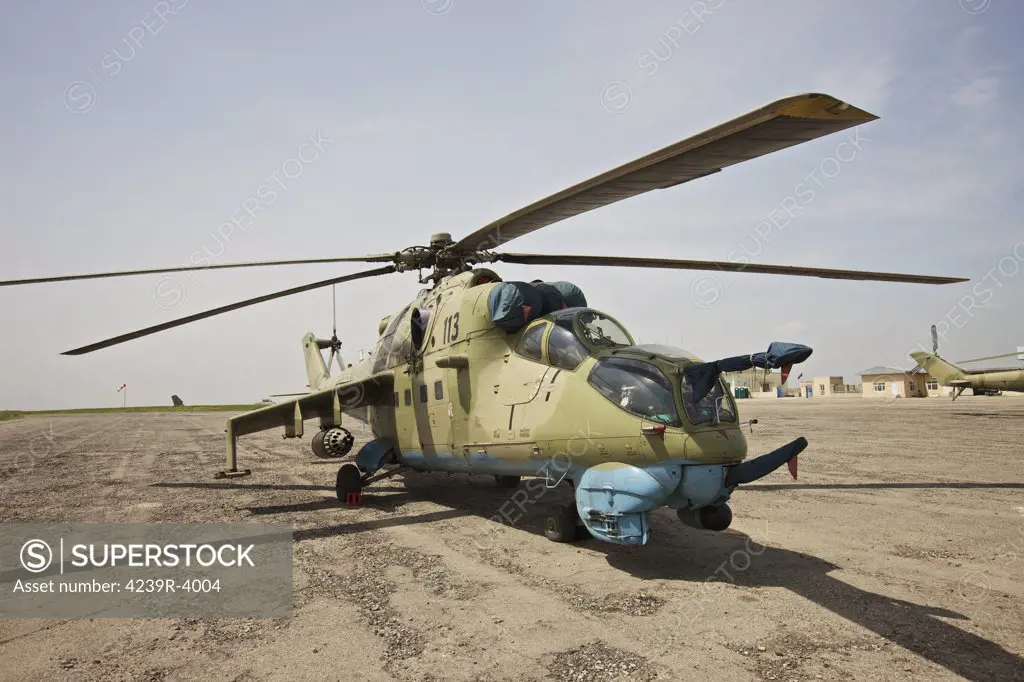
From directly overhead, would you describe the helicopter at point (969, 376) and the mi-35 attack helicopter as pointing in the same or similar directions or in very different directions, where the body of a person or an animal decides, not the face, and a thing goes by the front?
same or similar directions

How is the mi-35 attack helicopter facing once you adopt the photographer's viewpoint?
facing the viewer and to the right of the viewer

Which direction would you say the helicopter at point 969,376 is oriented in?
to the viewer's right

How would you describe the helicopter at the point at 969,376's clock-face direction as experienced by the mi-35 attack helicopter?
The helicopter is roughly at 9 o'clock from the mi-35 attack helicopter.

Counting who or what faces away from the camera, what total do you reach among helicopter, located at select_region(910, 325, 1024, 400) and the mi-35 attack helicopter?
0

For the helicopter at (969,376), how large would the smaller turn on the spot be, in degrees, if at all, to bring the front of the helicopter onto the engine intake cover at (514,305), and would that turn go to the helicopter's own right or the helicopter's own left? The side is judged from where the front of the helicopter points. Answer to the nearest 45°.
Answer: approximately 90° to the helicopter's own right

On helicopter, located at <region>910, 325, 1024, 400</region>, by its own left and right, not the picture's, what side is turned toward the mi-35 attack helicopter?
right
